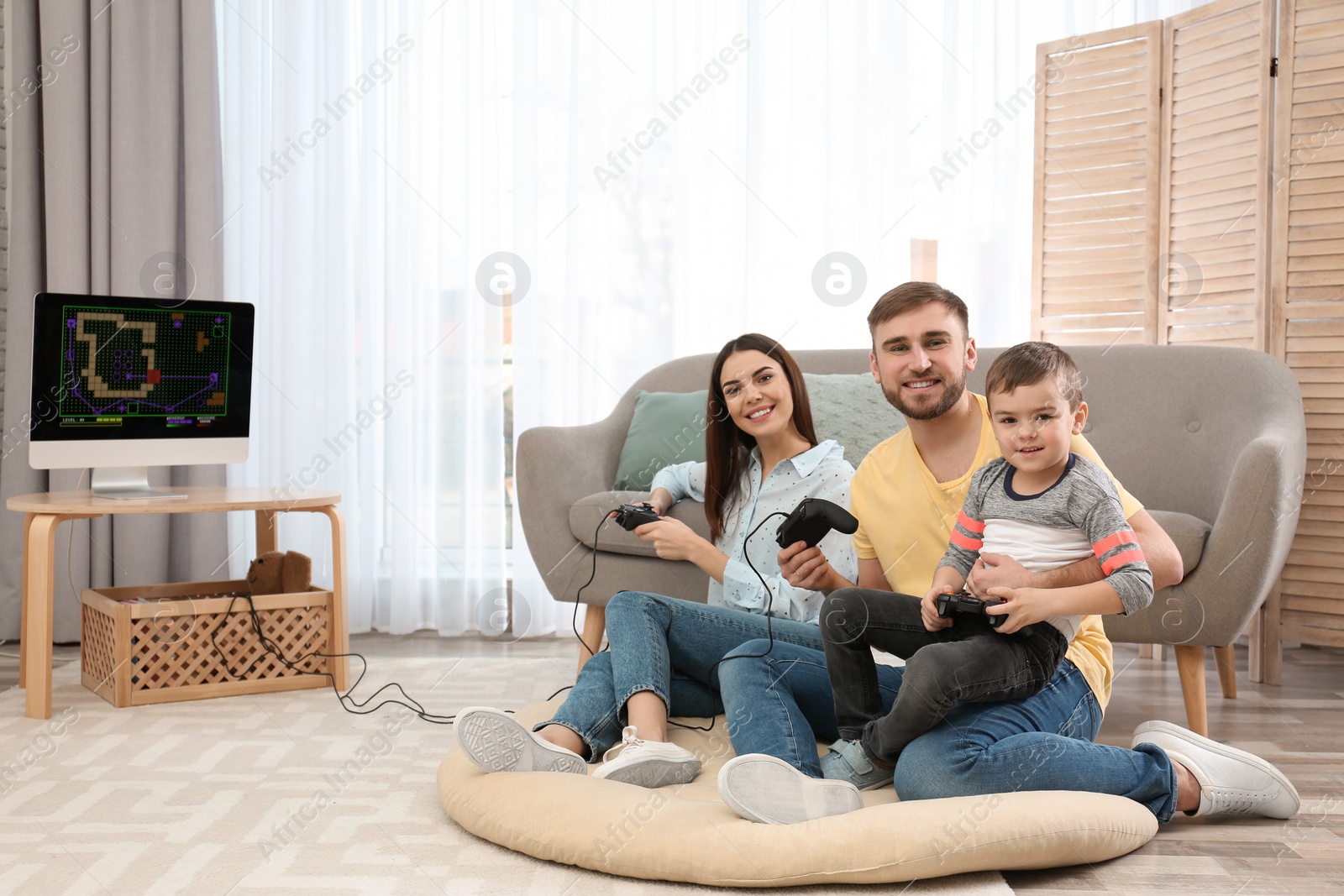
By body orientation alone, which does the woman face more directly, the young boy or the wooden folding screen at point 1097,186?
the young boy

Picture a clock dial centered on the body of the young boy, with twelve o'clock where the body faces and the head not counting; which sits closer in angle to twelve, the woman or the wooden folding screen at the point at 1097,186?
the woman

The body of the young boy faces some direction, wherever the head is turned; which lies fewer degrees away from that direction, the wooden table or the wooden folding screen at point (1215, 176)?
the wooden table

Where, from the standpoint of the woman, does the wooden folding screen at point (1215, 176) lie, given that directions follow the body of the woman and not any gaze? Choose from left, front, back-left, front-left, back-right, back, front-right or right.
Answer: back

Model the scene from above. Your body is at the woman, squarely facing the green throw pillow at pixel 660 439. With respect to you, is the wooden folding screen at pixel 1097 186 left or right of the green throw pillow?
right

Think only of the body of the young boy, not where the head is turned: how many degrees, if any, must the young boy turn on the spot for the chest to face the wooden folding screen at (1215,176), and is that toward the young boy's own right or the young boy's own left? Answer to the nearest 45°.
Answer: approximately 135° to the young boy's own right

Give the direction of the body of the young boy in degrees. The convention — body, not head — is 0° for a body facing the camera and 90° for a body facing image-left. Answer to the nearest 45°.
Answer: approximately 45°

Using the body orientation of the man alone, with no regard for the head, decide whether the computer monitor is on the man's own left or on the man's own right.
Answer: on the man's own right
